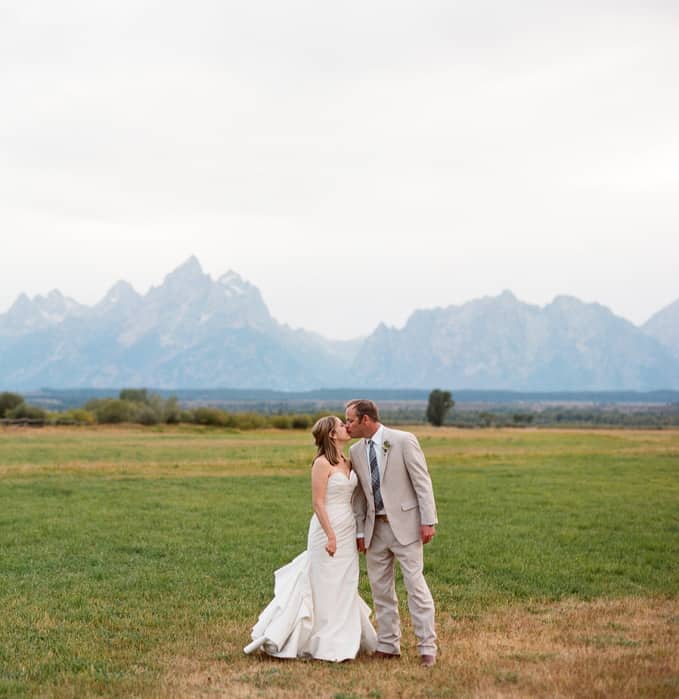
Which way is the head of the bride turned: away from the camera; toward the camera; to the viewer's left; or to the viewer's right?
to the viewer's right

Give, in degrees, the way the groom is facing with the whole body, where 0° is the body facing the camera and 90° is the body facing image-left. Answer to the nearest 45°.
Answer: approximately 45°

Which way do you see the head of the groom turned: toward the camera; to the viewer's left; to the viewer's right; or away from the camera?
to the viewer's left
